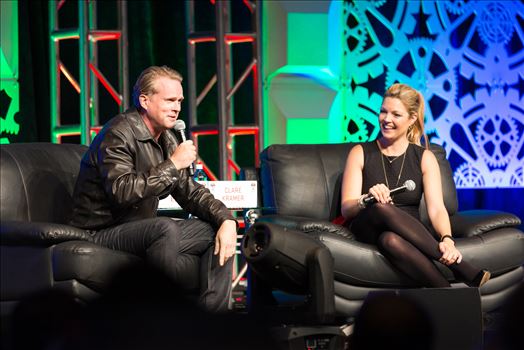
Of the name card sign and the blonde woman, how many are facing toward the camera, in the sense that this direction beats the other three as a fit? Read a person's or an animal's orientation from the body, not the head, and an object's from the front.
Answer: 2

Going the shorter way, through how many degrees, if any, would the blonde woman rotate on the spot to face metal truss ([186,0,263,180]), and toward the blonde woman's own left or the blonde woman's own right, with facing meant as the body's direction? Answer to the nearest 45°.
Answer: approximately 135° to the blonde woman's own right

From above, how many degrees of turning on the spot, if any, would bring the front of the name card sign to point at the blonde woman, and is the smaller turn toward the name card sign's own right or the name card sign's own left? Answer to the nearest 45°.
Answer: approximately 90° to the name card sign's own left

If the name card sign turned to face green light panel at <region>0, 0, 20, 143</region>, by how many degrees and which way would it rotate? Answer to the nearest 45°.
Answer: approximately 135° to its right

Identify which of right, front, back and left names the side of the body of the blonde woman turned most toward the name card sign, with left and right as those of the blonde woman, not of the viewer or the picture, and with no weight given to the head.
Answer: right

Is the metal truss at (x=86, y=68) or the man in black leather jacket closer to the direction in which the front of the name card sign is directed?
the man in black leather jacket

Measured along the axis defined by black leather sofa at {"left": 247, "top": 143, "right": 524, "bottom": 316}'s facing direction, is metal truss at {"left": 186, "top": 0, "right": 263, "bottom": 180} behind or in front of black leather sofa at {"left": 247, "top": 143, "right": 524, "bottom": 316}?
behind

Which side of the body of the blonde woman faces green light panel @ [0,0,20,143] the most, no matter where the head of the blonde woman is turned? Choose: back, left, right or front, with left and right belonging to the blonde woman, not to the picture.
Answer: right

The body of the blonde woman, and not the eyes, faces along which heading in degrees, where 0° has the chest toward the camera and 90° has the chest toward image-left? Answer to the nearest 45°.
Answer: approximately 0°

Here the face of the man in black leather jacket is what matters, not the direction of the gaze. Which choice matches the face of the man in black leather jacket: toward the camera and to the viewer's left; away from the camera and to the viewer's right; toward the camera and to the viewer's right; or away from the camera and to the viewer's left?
toward the camera and to the viewer's right

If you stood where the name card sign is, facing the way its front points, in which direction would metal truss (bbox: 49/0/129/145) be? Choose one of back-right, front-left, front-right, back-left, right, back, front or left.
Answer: back-right
